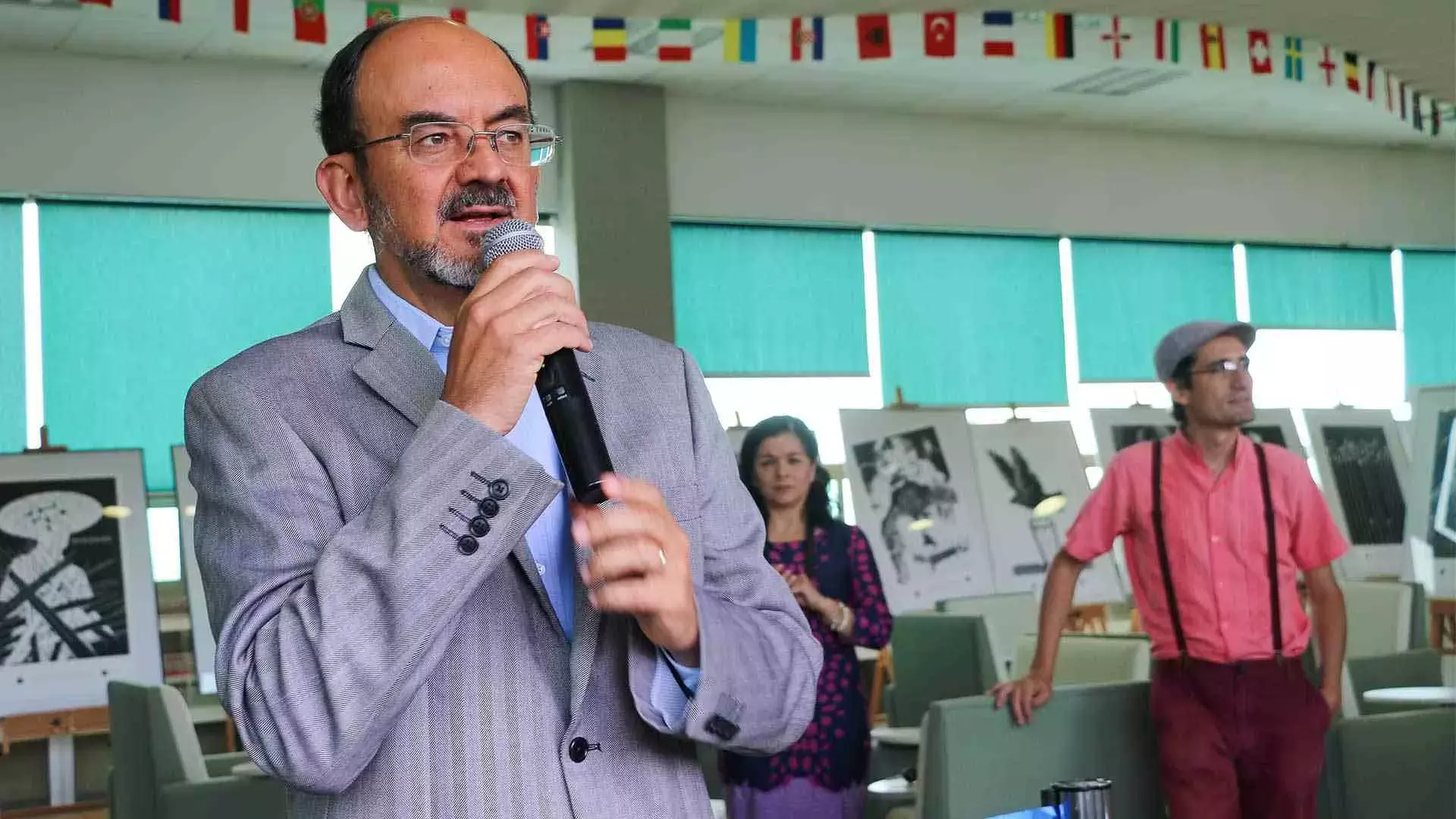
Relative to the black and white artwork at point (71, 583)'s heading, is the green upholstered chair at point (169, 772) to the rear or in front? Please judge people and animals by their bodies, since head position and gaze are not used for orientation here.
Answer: in front

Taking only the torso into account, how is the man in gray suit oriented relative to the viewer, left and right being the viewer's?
facing the viewer and to the right of the viewer

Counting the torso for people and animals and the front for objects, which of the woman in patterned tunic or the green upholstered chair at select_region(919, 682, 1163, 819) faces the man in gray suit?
the woman in patterned tunic

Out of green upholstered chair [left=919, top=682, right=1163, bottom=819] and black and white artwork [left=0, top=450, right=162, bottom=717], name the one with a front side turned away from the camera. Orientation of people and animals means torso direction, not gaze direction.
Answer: the green upholstered chair
